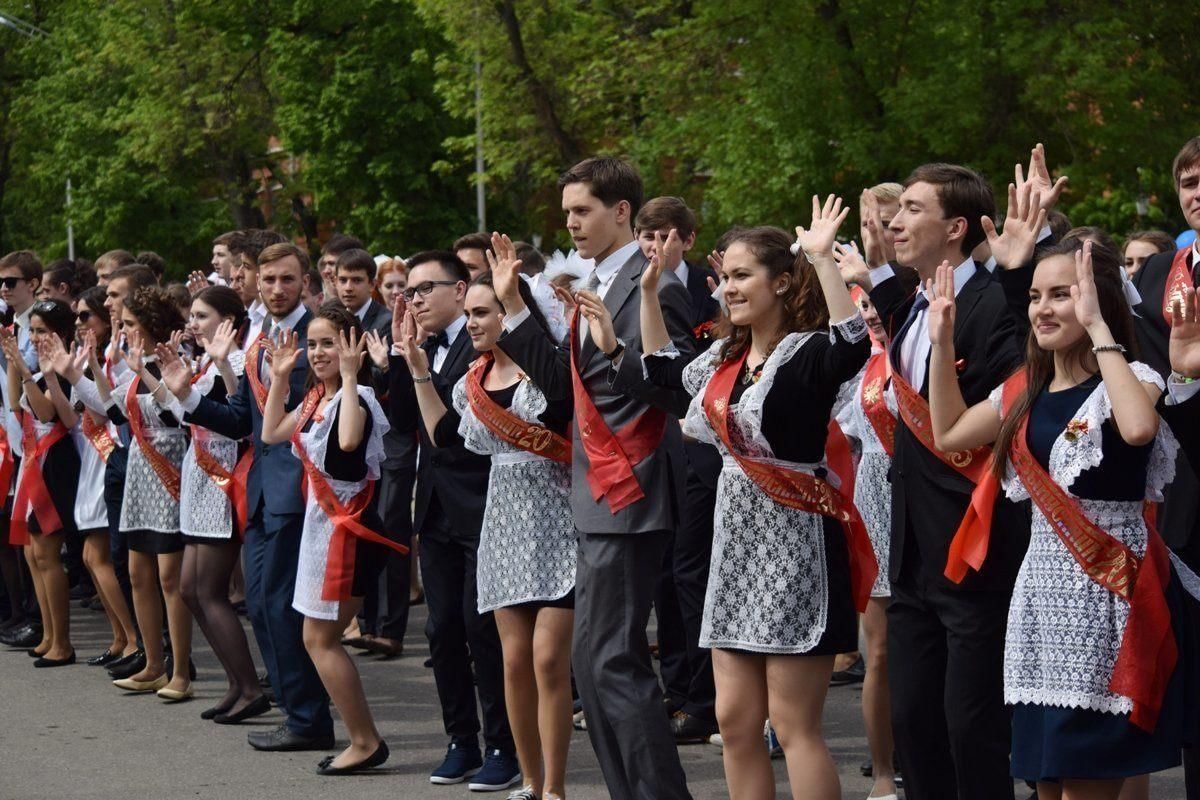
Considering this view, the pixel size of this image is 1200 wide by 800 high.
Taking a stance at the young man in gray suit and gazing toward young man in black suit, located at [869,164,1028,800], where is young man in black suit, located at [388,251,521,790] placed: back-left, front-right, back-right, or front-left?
back-left

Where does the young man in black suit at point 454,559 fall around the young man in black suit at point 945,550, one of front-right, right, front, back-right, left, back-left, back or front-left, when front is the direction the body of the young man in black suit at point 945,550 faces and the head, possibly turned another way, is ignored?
right

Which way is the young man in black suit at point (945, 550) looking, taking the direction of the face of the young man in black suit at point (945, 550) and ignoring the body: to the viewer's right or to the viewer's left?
to the viewer's left

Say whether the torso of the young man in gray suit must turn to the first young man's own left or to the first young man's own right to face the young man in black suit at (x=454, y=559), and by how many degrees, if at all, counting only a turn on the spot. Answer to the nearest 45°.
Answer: approximately 90° to the first young man's own right

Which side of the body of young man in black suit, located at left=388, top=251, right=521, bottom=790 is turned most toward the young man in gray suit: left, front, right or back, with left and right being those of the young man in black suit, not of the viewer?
left

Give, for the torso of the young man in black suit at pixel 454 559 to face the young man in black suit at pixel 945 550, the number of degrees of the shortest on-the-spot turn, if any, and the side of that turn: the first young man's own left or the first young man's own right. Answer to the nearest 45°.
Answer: approximately 90° to the first young man's own left

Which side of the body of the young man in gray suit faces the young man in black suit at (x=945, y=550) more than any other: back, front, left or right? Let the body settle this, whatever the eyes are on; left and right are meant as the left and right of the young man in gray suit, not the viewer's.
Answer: left
